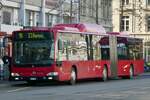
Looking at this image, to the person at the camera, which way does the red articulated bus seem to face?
facing the viewer and to the left of the viewer
